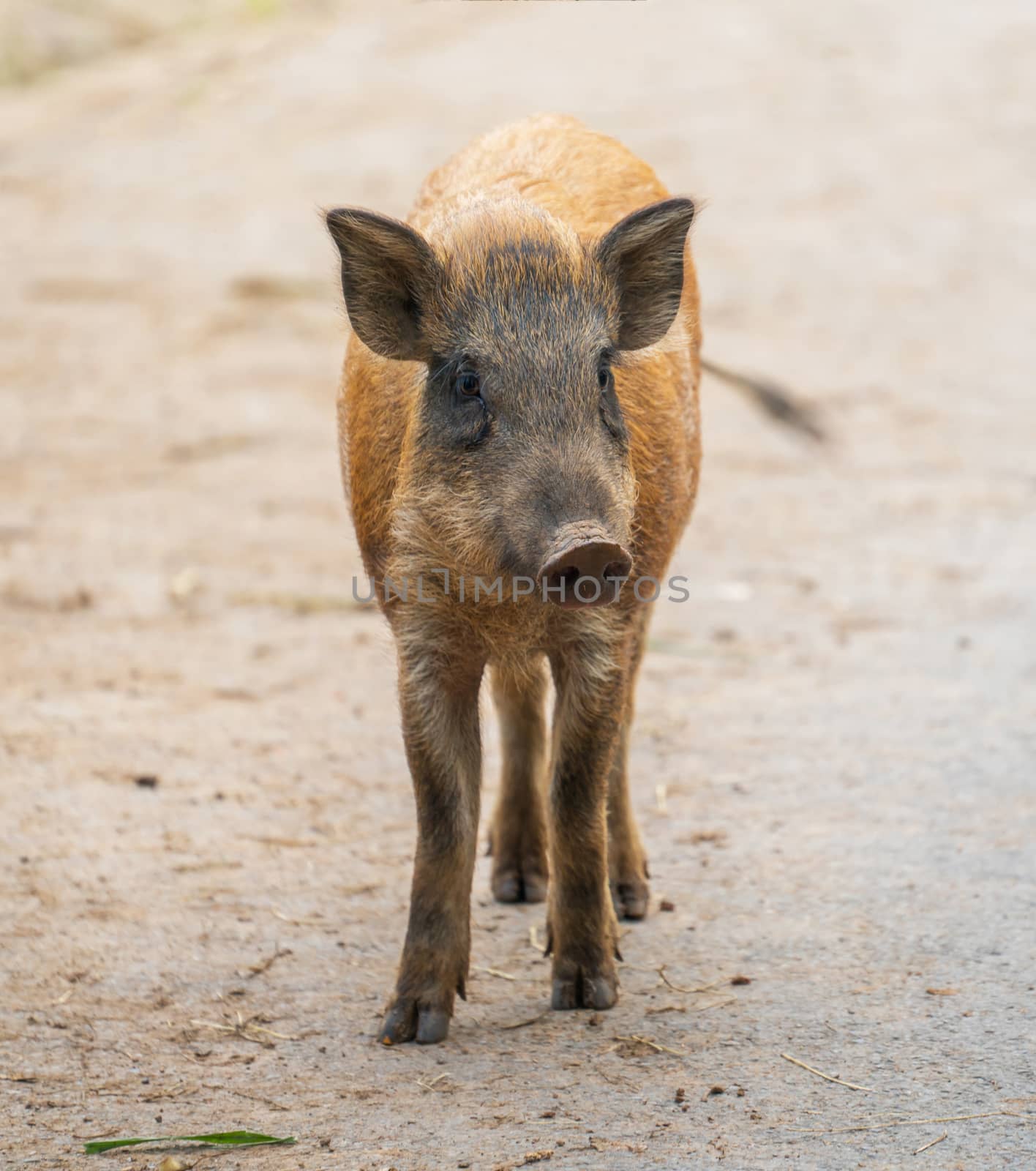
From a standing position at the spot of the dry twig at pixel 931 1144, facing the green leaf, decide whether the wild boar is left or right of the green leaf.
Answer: right

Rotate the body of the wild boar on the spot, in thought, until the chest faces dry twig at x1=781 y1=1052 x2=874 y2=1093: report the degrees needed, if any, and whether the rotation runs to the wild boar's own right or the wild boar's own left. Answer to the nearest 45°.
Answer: approximately 45° to the wild boar's own left

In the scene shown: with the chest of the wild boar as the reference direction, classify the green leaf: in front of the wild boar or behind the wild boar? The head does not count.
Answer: in front

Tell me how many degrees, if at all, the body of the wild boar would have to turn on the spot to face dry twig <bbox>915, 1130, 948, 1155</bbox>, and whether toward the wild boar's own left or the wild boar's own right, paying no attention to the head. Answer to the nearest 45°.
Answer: approximately 45° to the wild boar's own left

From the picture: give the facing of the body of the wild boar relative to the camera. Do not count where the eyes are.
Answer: toward the camera

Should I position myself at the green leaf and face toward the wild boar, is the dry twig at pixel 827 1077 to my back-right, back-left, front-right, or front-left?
front-right
